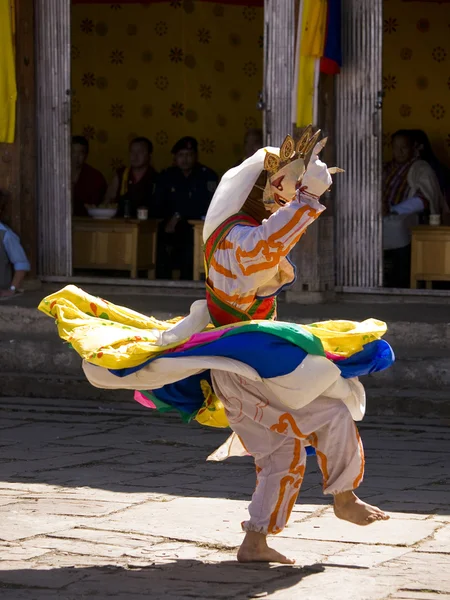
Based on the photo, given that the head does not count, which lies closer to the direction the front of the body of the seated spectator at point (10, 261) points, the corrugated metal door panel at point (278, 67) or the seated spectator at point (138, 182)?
the corrugated metal door panel

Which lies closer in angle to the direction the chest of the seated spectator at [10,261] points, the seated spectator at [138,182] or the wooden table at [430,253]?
the wooden table
